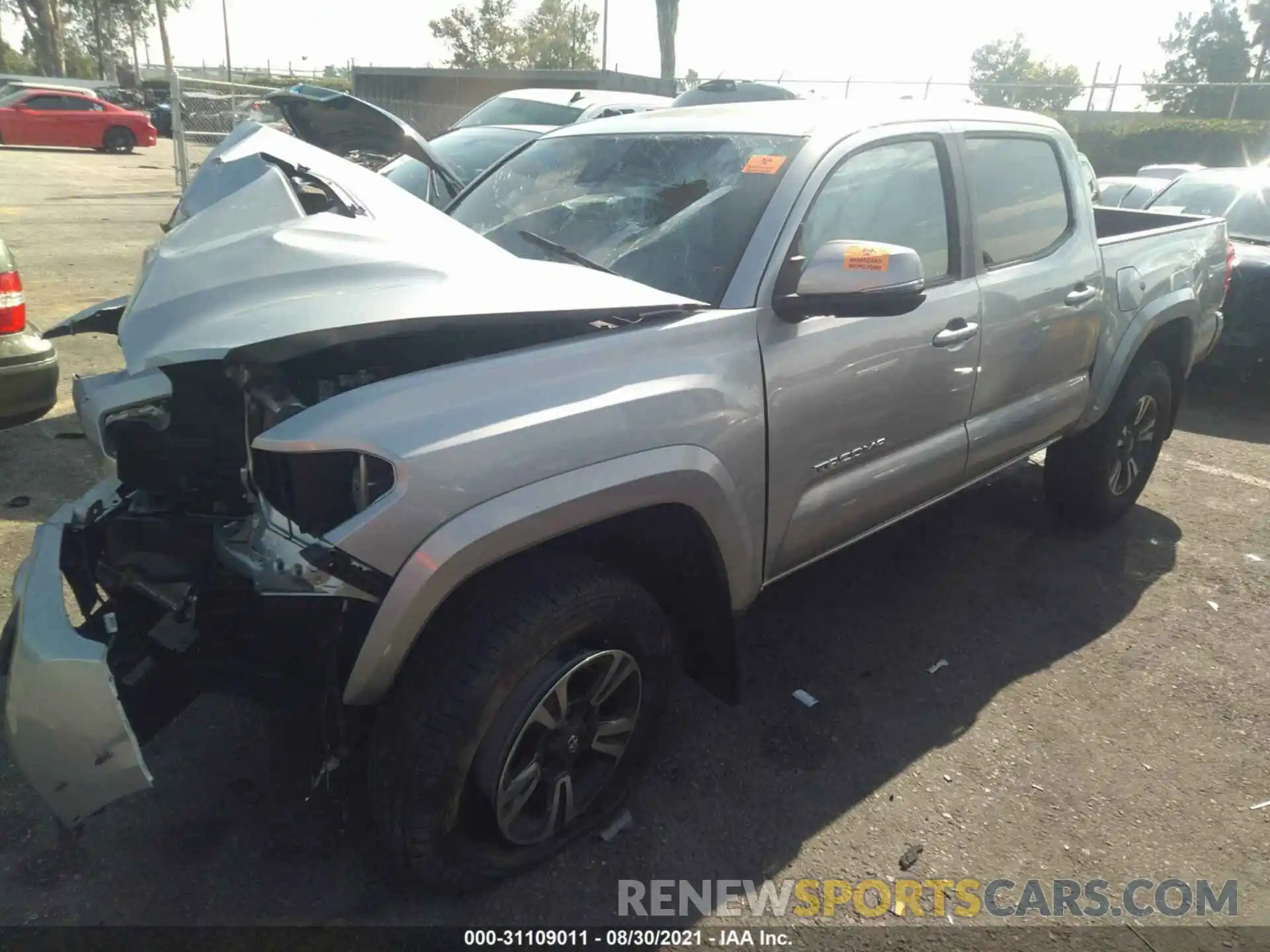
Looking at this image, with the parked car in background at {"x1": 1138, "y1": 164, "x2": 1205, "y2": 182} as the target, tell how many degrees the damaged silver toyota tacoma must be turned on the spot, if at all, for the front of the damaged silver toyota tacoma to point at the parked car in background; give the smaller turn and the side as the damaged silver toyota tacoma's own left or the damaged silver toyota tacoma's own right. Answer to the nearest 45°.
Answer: approximately 180°

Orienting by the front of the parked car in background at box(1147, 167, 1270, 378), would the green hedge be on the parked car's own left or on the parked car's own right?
on the parked car's own right

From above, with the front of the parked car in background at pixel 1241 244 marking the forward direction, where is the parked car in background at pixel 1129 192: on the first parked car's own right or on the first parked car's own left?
on the first parked car's own right

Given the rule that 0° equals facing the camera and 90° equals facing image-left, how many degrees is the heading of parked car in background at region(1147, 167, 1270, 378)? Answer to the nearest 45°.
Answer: approximately 45°

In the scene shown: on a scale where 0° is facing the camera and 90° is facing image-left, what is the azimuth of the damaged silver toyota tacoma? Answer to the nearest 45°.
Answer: approximately 45°

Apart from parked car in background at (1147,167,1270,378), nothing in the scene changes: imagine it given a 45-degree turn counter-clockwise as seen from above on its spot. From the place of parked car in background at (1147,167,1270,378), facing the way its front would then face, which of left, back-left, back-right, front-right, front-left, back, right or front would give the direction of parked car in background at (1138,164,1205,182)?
back

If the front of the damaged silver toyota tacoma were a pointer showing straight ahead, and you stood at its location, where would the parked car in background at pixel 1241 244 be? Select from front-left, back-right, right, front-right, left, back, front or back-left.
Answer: back

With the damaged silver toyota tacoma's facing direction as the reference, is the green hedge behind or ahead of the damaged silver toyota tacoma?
behind
